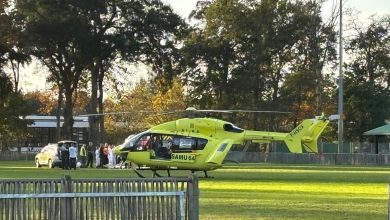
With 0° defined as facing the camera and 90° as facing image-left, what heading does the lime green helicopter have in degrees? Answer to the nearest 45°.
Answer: approximately 90°

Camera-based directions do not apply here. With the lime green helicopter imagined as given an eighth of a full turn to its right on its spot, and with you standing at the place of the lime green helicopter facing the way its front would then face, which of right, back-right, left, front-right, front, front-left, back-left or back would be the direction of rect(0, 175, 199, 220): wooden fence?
back-left
